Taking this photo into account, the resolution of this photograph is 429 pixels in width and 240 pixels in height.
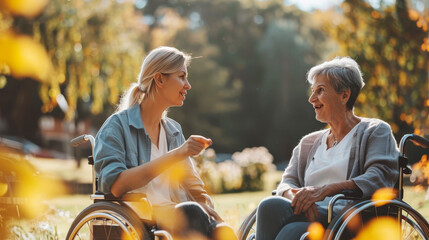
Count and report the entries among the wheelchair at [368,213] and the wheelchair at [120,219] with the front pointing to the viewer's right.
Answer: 1

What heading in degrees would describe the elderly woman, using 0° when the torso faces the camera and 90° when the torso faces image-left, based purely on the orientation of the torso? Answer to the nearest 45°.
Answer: approximately 45°

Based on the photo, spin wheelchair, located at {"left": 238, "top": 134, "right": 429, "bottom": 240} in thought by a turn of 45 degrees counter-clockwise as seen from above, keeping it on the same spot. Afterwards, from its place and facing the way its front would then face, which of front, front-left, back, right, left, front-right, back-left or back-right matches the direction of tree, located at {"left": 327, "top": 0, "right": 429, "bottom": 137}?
back

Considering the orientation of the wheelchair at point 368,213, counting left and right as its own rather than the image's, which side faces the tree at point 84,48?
right

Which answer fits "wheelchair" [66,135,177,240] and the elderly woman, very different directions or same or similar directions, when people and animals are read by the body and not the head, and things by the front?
very different directions

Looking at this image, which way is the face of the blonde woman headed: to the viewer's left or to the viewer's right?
to the viewer's right

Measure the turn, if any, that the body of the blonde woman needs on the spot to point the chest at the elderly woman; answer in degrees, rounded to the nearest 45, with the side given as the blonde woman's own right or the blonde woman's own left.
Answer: approximately 45° to the blonde woman's own left

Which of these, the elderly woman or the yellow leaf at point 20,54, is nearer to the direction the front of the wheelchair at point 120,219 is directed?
the elderly woman

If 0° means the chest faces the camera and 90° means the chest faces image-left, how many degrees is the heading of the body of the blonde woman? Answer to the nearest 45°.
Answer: approximately 315°

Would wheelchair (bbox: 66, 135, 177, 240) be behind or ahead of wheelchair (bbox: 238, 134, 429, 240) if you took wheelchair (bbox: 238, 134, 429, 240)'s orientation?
ahead

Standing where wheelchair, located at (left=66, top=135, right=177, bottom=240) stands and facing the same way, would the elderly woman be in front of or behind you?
in front

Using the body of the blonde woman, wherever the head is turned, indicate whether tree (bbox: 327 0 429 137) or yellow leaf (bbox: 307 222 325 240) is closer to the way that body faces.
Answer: the yellow leaf

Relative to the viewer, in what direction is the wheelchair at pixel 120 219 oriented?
to the viewer's right
